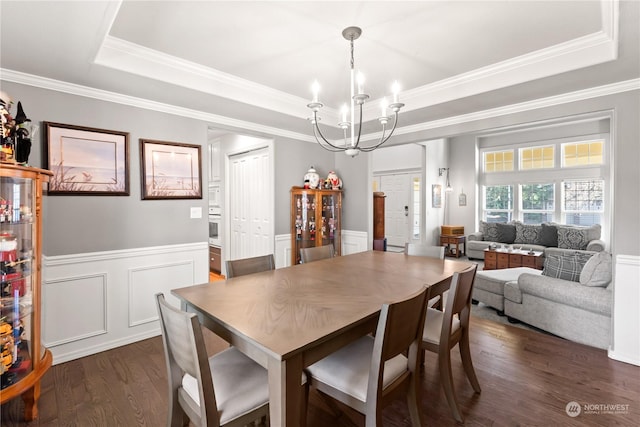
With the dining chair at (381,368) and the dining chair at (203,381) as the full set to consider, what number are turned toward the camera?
0

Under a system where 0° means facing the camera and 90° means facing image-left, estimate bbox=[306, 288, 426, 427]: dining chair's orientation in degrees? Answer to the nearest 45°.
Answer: approximately 135°

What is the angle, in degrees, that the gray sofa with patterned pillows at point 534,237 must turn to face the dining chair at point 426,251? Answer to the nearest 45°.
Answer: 0° — it already faces it

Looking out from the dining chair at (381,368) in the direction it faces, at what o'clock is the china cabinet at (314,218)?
The china cabinet is roughly at 1 o'clock from the dining chair.

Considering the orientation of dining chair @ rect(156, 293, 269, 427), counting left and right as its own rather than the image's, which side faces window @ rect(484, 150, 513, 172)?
front

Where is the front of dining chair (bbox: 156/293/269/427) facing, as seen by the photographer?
facing away from the viewer and to the right of the viewer

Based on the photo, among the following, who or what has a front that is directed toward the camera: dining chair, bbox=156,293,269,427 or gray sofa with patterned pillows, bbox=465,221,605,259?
the gray sofa with patterned pillows

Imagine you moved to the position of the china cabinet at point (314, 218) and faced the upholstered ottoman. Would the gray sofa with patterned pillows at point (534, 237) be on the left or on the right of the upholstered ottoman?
left

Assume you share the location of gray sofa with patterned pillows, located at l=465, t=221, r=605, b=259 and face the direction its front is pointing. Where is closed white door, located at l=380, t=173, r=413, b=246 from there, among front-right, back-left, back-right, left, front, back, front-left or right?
right

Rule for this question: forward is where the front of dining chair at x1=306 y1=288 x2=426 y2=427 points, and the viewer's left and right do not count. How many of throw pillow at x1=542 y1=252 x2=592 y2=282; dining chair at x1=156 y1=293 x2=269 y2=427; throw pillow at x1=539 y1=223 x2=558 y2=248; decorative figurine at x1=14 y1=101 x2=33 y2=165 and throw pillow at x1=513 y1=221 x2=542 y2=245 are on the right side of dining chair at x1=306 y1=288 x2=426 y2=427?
3

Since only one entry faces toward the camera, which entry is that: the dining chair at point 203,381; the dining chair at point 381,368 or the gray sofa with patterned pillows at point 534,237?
the gray sofa with patterned pillows

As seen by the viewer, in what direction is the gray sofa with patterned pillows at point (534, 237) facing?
toward the camera

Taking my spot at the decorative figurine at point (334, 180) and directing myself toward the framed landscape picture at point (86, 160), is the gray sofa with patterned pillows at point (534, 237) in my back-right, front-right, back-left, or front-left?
back-left

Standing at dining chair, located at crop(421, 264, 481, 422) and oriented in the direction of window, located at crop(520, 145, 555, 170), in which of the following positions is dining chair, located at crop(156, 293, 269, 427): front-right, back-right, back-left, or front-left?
back-left

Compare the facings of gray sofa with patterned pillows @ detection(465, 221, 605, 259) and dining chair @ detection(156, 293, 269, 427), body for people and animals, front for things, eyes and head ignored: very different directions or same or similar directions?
very different directions
